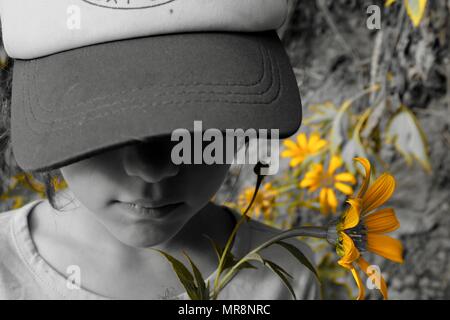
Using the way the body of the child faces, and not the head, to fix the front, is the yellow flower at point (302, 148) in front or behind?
behind

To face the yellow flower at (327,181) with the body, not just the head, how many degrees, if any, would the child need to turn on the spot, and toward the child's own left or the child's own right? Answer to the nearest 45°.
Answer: approximately 135° to the child's own left

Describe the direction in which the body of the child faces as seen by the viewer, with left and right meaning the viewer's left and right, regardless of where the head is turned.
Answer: facing the viewer
